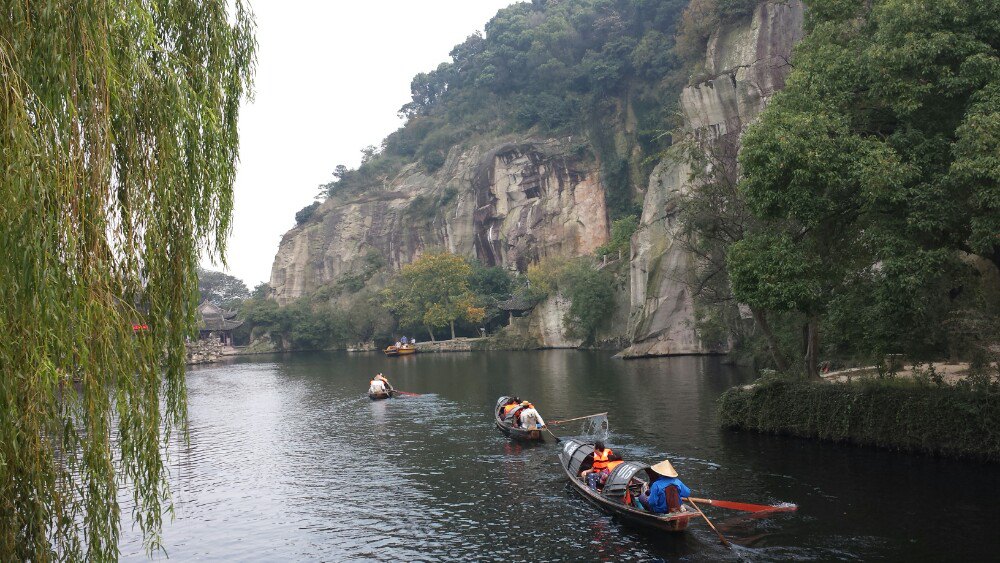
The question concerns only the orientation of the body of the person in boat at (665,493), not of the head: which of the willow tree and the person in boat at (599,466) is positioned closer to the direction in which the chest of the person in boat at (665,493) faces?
the person in boat

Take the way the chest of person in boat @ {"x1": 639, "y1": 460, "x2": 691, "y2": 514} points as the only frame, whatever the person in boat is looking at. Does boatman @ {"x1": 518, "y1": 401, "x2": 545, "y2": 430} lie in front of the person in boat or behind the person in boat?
in front

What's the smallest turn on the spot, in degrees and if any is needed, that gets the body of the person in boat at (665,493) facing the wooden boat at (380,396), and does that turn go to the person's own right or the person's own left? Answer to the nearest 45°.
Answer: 0° — they already face it

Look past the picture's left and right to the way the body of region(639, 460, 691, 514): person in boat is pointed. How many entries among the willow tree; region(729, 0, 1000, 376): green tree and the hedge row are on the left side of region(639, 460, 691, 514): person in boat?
1

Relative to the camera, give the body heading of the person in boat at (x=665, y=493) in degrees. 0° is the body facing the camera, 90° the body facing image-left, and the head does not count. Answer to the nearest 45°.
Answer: approximately 135°

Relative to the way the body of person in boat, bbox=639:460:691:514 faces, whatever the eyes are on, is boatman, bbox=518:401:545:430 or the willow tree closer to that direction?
the boatman

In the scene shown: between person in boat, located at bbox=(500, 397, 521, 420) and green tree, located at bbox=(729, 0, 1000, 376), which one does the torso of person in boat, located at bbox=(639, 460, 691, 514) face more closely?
the person in boat

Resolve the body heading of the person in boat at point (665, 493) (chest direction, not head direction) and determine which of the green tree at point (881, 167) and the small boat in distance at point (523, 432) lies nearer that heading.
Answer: the small boat in distance

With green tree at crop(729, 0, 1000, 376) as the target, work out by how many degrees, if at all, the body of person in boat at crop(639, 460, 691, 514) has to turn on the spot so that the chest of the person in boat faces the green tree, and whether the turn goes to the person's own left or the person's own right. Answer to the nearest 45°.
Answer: approximately 90° to the person's own right

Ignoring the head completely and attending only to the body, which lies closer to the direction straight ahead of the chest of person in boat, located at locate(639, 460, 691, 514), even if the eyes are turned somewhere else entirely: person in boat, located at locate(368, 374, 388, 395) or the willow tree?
the person in boat

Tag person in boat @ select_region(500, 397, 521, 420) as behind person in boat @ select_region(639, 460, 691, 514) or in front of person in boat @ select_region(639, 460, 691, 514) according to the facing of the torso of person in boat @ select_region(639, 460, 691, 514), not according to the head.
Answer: in front

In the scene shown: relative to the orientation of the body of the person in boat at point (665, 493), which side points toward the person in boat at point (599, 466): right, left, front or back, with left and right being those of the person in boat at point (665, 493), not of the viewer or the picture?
front

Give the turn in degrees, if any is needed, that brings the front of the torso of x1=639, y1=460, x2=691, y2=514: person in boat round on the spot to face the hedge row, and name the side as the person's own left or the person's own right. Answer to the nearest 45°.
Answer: approximately 90° to the person's own right

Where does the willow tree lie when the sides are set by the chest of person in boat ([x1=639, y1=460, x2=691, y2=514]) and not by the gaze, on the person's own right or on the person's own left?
on the person's own left
